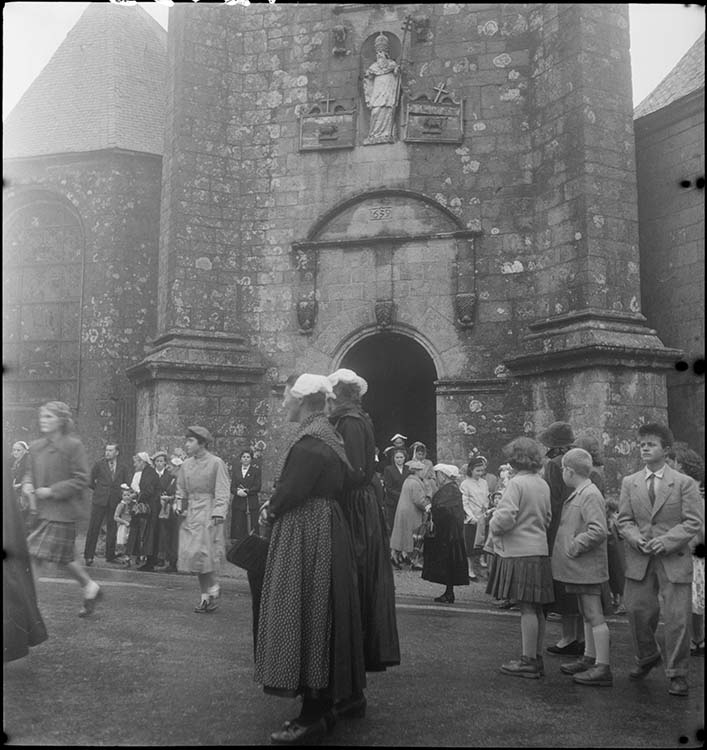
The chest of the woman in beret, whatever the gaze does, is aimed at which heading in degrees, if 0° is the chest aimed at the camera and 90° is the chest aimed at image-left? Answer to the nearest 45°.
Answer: approximately 45°

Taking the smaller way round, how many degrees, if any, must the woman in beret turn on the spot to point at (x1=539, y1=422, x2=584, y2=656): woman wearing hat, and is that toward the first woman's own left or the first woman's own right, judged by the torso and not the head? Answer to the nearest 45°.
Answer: approximately 90° to the first woman's own left

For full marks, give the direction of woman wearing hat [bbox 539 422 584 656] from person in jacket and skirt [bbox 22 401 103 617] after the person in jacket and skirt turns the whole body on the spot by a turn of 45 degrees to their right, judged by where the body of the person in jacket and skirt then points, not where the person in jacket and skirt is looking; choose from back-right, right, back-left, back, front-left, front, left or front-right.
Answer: back

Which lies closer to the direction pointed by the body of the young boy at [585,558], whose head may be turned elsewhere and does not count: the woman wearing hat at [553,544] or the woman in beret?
the woman in beret

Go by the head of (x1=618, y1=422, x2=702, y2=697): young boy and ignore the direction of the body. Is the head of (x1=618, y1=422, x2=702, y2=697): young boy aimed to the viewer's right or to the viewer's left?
to the viewer's left

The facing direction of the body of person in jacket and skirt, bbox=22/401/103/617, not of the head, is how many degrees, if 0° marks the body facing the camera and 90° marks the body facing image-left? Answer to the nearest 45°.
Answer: approximately 45°
